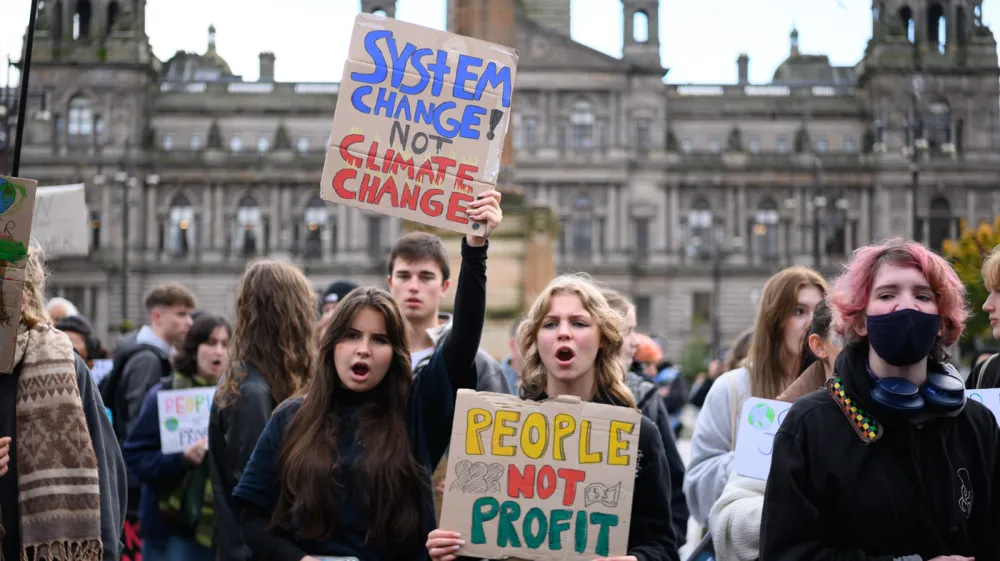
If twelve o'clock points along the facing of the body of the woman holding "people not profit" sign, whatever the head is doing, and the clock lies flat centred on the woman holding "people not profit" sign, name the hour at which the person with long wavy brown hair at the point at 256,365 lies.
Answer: The person with long wavy brown hair is roughly at 4 o'clock from the woman holding "people not profit" sign.

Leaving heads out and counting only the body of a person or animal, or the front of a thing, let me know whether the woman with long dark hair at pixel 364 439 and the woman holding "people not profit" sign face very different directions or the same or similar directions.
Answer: same or similar directions

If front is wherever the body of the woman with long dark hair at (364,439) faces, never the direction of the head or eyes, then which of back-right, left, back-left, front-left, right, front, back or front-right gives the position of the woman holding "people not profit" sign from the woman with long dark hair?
left

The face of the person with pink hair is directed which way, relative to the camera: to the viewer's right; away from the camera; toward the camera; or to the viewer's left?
toward the camera

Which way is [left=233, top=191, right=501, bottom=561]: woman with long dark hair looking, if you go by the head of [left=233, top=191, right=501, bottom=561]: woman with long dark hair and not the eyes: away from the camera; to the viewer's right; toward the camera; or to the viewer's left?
toward the camera

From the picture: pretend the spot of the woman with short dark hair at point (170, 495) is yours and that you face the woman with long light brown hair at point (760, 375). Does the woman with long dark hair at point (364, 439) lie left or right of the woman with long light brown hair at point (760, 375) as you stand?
right

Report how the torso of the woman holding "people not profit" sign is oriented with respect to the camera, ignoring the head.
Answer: toward the camera

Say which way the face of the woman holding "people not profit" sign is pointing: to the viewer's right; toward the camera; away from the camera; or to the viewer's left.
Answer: toward the camera

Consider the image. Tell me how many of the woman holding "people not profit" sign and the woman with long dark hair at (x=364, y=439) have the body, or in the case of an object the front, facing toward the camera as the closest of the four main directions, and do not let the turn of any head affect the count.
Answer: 2

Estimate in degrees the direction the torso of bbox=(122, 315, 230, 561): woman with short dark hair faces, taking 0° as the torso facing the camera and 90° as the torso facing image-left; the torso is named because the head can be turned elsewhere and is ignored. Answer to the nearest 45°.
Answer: approximately 315°

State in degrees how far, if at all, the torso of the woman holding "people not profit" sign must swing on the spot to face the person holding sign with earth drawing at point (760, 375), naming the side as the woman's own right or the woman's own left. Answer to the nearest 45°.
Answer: approximately 135° to the woman's own left

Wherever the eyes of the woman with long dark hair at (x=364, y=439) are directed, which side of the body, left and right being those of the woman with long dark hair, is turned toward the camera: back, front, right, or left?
front

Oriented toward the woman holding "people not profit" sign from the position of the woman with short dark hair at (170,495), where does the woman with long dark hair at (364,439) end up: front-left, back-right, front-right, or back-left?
front-right

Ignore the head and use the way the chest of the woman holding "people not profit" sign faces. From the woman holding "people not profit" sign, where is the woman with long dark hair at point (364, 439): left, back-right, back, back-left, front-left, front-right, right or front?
right
